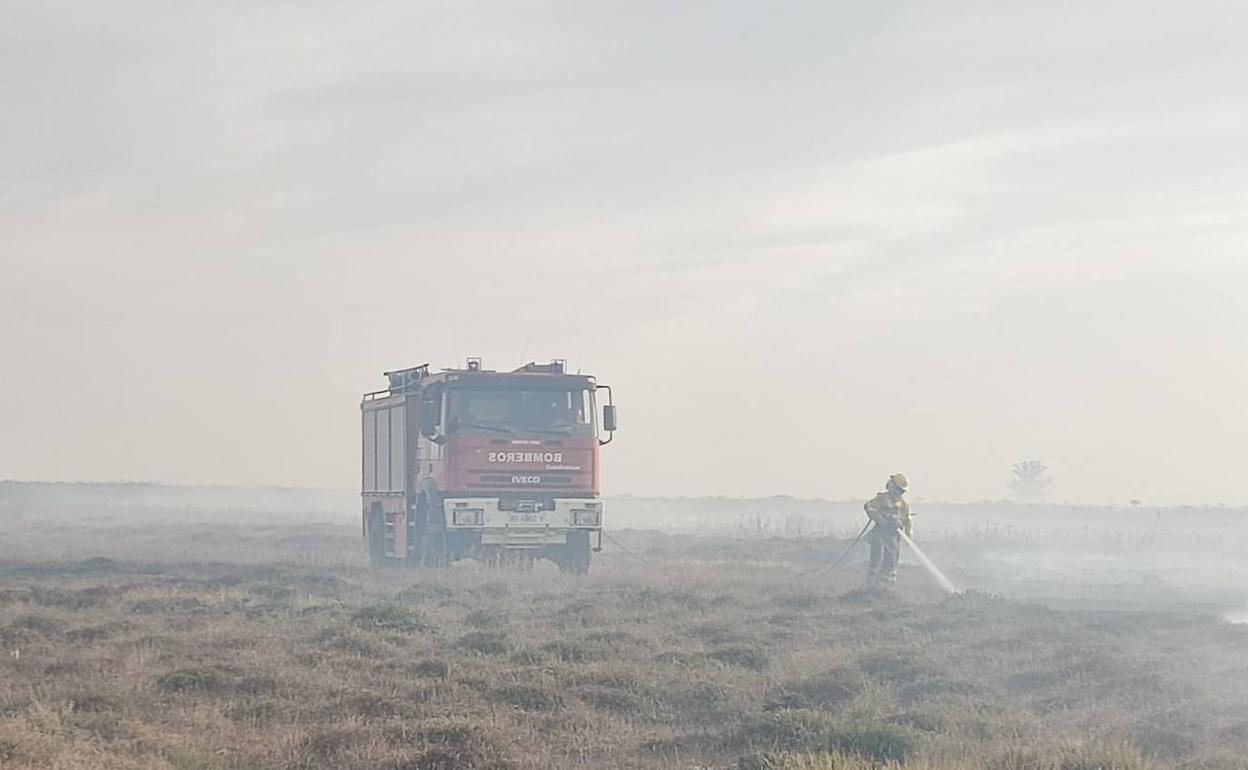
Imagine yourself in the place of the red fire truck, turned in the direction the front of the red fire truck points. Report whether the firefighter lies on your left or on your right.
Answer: on your left

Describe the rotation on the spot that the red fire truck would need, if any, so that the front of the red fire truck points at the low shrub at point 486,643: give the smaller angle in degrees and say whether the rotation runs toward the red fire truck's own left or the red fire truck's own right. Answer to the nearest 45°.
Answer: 0° — it already faces it

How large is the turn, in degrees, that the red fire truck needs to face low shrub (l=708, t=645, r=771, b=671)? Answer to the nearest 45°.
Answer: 0° — it already faces it

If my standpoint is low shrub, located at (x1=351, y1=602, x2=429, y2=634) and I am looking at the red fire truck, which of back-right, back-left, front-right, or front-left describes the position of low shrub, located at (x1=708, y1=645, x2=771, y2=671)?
back-right

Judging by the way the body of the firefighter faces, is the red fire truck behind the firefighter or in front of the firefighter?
behind

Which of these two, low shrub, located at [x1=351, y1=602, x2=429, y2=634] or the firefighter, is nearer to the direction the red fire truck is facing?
the low shrub

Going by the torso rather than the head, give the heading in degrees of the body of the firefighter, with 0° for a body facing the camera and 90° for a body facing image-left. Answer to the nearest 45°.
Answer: approximately 315°

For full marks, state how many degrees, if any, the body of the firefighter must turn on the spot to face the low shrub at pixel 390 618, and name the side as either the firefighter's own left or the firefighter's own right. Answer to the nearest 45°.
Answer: approximately 90° to the firefighter's own right

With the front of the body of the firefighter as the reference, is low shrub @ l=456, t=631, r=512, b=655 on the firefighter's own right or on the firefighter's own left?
on the firefighter's own right
